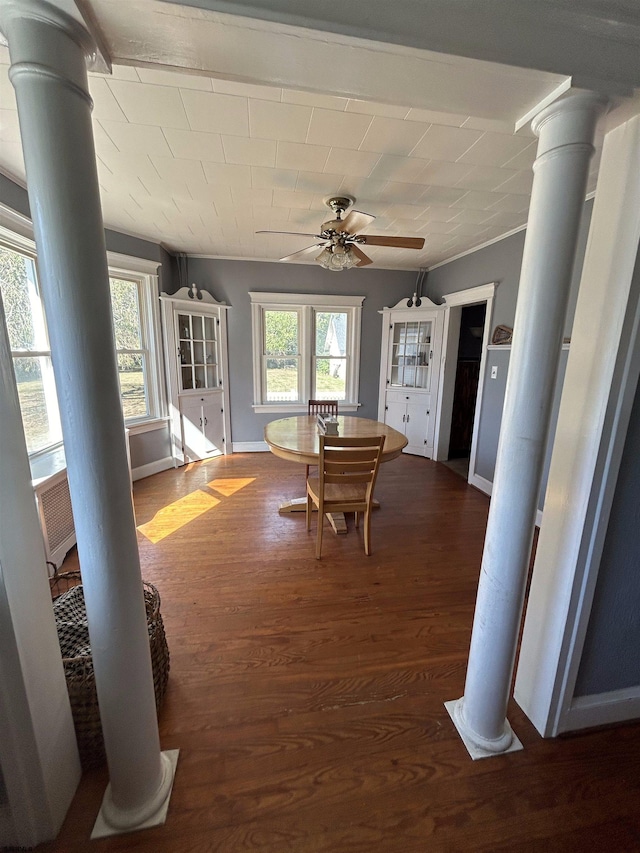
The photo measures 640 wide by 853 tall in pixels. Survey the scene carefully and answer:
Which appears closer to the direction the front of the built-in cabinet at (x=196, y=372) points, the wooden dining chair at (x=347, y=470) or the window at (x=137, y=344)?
the wooden dining chair

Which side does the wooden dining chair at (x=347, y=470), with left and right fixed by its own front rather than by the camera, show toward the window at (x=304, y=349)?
front

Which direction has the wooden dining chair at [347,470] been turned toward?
away from the camera

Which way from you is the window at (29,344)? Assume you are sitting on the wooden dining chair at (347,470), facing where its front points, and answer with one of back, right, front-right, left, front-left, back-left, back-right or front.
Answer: left

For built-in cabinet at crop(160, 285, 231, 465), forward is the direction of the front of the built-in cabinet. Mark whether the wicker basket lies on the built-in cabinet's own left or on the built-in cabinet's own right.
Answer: on the built-in cabinet's own right

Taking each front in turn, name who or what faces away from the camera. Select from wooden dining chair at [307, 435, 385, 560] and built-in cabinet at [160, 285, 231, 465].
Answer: the wooden dining chair

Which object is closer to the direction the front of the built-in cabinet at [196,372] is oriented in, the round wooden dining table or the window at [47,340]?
the round wooden dining table

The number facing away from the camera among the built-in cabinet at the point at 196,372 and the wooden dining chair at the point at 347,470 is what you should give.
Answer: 1

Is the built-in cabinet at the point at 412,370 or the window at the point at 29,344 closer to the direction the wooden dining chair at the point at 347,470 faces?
the built-in cabinet

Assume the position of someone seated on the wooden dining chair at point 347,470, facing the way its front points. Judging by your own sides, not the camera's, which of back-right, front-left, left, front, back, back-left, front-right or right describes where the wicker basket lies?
back-left

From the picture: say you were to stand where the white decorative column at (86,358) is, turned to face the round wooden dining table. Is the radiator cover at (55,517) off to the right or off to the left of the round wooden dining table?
left

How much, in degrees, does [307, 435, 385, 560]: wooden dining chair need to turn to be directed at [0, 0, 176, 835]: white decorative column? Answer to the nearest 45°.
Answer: approximately 135° to its left

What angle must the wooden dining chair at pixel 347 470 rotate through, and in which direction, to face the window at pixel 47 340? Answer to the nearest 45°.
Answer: approximately 90° to its left

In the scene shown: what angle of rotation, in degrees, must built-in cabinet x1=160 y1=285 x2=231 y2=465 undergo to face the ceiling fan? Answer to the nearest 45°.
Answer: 0° — it already faces it

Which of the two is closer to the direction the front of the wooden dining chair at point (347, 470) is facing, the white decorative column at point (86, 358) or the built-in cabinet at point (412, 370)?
the built-in cabinet

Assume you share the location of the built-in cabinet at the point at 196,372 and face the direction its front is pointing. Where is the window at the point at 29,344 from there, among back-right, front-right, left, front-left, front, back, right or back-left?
right

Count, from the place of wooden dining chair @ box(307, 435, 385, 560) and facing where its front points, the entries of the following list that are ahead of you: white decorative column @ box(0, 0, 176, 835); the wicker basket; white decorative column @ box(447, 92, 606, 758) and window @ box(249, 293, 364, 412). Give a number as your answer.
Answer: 1

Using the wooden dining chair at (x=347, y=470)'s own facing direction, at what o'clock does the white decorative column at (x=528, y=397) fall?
The white decorative column is roughly at 5 o'clock from the wooden dining chair.
